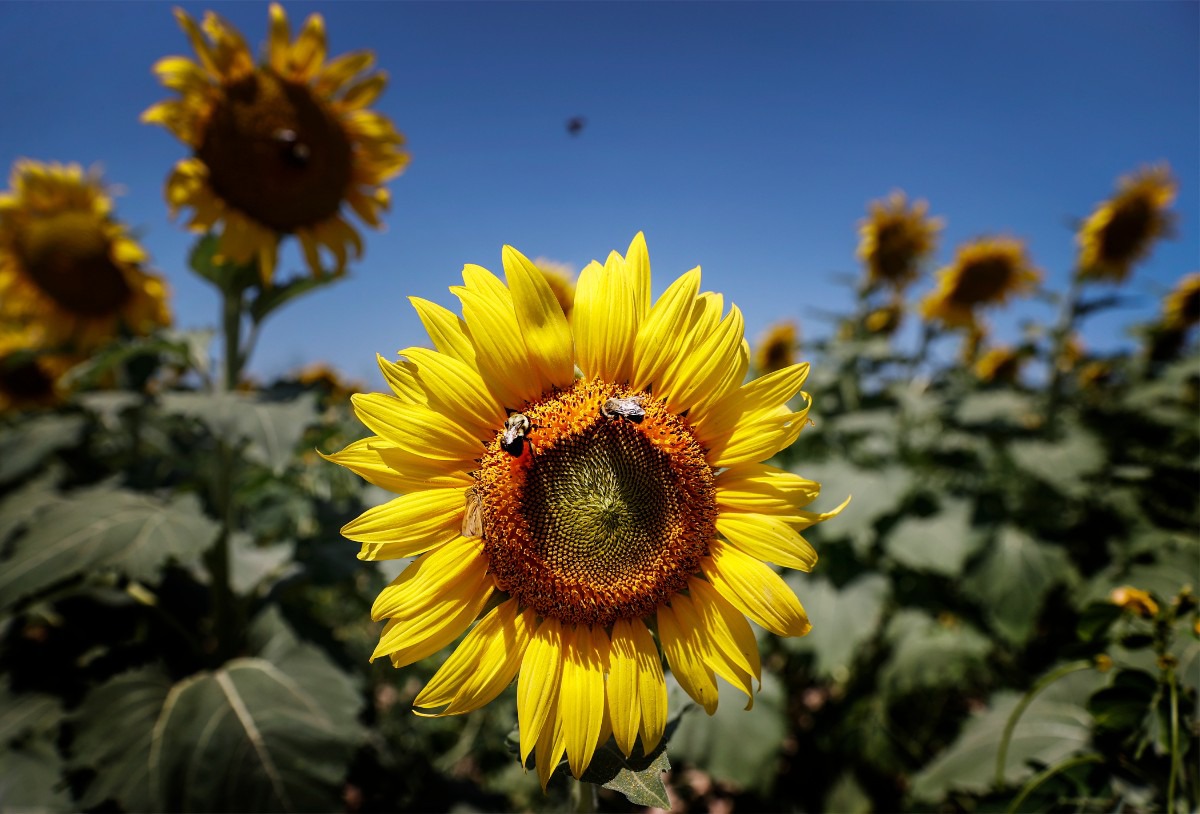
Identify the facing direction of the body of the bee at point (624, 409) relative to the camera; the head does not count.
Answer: to the viewer's left

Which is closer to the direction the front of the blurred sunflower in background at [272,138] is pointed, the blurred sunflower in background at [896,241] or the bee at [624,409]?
the bee

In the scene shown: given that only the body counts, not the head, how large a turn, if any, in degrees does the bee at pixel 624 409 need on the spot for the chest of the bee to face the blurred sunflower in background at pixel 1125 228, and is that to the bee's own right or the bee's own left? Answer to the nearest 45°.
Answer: approximately 135° to the bee's own right

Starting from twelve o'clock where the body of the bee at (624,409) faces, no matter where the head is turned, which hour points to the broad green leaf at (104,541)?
The broad green leaf is roughly at 1 o'clock from the bee.

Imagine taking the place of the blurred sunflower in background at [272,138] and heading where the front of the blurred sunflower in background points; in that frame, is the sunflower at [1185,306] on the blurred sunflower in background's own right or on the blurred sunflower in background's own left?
on the blurred sunflower in background's own left

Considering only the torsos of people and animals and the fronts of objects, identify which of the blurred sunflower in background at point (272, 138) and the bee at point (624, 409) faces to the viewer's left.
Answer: the bee

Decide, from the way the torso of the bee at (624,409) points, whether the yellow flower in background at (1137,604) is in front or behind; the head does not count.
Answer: behind

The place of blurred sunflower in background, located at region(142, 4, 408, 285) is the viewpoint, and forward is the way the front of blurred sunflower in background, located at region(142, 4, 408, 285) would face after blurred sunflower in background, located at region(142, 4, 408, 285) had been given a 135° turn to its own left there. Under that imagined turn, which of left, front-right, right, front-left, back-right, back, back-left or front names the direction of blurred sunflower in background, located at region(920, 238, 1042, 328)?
front-right

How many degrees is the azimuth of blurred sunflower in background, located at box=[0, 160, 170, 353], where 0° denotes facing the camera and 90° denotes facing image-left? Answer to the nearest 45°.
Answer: approximately 0°
